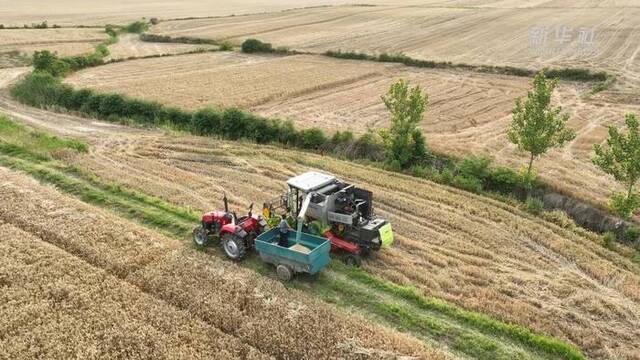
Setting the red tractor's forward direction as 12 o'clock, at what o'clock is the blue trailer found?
The blue trailer is roughly at 6 o'clock from the red tractor.

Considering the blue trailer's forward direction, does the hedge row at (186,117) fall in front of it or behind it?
in front

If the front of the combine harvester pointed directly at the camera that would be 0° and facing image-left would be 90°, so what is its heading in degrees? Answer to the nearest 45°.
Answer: approximately 135°

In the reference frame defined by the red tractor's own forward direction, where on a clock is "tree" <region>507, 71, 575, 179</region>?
The tree is roughly at 4 o'clock from the red tractor.

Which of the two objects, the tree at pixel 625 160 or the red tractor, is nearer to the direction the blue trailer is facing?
the red tractor

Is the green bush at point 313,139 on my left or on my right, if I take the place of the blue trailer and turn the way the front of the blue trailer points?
on my right

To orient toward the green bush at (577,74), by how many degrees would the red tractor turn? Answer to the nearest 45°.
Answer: approximately 90° to its right

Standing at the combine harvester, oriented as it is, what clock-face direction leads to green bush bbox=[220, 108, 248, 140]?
The green bush is roughly at 1 o'clock from the combine harvester.

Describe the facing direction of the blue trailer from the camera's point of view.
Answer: facing away from the viewer and to the left of the viewer

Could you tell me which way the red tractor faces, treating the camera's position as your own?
facing away from the viewer and to the left of the viewer

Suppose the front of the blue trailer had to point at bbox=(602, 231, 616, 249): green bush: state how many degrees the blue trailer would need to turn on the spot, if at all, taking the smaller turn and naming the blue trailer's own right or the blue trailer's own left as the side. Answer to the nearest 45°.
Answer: approximately 135° to the blue trailer's own right

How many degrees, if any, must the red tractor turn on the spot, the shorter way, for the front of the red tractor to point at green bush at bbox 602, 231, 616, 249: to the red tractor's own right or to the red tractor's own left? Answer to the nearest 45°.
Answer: approximately 135° to the red tractor's own right
